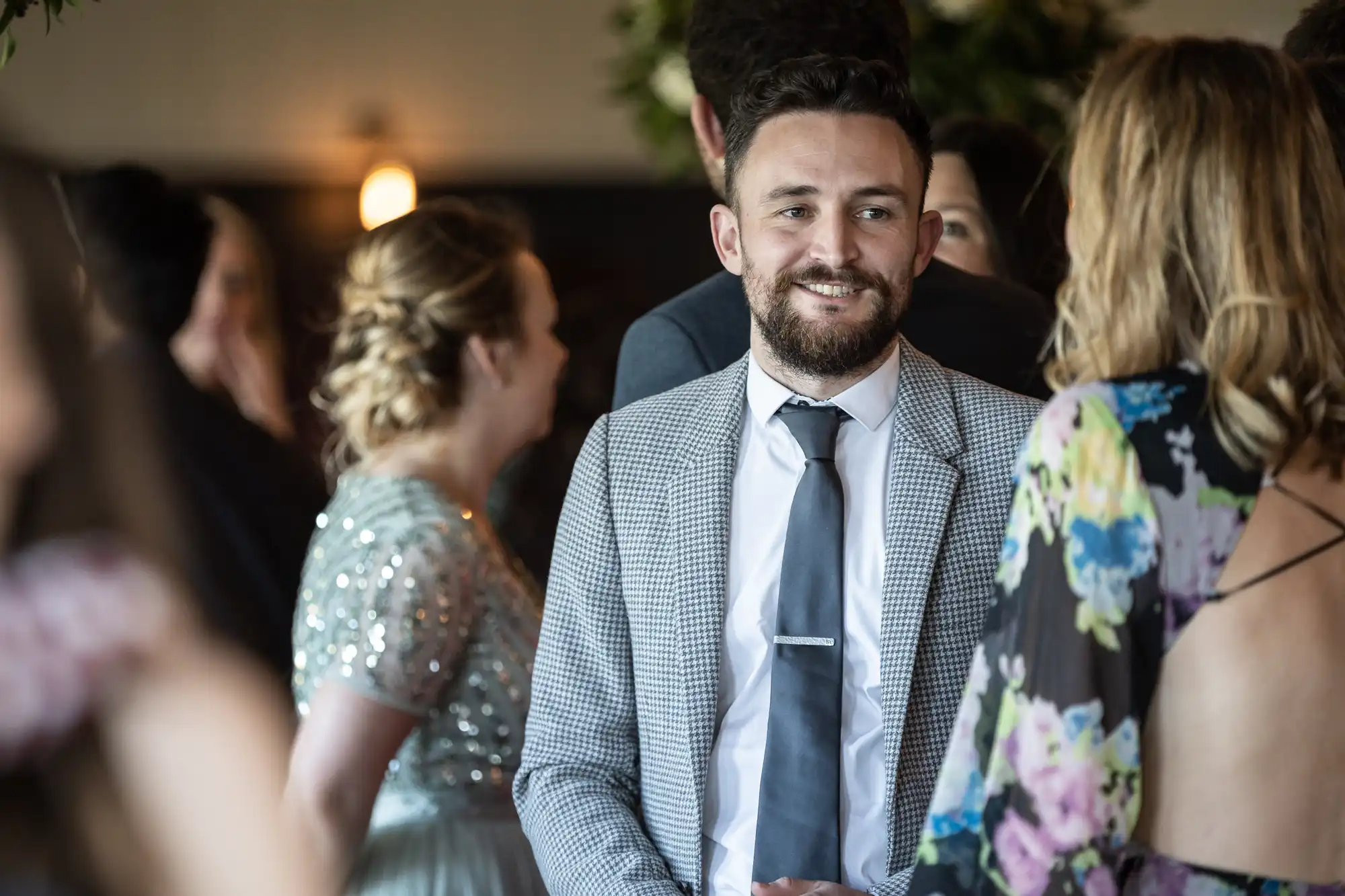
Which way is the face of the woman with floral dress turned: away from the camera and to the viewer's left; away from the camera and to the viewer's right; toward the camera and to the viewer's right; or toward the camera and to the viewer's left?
away from the camera and to the viewer's left

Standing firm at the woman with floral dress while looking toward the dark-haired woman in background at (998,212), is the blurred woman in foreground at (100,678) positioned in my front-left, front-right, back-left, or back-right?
back-left

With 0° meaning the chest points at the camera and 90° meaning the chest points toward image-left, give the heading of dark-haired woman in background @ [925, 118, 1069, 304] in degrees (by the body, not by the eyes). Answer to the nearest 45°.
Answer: approximately 45°

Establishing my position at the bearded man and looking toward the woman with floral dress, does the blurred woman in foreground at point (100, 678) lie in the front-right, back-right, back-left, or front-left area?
front-right

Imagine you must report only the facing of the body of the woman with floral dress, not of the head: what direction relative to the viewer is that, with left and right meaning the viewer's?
facing away from the viewer and to the left of the viewer

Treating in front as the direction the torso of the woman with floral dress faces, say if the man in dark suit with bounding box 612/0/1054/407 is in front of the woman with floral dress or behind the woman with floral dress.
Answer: in front

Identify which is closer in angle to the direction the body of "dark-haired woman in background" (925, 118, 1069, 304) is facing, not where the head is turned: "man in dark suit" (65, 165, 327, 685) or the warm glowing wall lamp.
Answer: the man in dark suit

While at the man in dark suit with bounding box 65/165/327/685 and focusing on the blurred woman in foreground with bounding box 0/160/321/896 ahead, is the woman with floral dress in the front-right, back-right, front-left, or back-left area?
front-left

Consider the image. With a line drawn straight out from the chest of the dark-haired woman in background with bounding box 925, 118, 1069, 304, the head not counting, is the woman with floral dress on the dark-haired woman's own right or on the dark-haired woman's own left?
on the dark-haired woman's own left

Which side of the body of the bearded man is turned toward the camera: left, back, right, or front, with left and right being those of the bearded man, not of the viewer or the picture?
front

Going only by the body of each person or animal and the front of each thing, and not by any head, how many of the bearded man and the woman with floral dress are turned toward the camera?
1

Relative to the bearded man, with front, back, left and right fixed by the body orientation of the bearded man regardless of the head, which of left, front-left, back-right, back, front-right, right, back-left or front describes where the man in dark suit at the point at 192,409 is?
back-right

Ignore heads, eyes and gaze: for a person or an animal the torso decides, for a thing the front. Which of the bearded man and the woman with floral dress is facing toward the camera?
the bearded man

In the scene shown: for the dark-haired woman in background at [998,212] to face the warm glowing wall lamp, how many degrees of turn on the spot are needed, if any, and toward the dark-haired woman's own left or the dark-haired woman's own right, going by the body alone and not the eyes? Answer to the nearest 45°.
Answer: approximately 90° to the dark-haired woman's own right

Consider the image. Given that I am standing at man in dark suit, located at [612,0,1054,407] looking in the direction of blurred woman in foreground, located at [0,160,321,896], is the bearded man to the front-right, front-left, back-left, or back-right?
front-left
